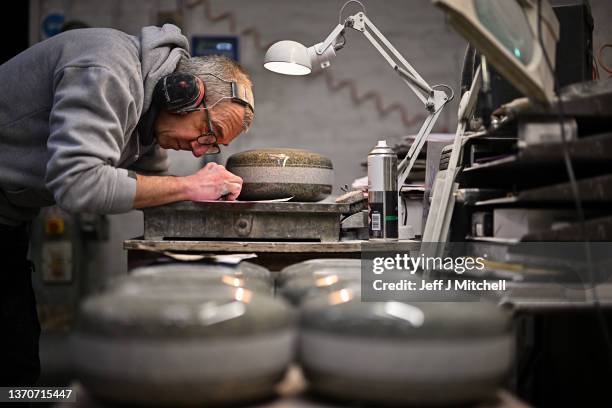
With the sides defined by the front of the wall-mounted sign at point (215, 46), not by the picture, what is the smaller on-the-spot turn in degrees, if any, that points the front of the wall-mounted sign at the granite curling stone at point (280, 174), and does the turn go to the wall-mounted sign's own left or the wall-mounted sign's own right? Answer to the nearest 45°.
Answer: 0° — it already faces it

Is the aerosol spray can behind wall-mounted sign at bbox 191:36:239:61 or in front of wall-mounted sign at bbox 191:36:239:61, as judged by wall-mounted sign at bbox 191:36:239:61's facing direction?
in front

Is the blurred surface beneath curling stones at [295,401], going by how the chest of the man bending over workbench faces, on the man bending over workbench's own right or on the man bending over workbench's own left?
on the man bending over workbench's own right

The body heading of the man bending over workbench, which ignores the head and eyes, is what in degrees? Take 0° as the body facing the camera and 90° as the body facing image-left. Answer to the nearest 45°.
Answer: approximately 270°

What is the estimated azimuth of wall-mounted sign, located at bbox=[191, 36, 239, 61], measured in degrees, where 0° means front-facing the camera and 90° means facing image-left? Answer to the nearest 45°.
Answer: approximately 0°

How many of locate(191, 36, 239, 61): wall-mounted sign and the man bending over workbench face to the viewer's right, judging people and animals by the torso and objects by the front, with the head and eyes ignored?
1

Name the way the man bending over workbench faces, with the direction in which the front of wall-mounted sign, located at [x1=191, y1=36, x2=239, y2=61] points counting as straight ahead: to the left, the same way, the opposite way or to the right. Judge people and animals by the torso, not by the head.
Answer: to the left

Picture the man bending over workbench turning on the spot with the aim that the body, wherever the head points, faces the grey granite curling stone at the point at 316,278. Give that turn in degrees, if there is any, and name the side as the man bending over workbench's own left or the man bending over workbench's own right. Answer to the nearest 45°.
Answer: approximately 45° to the man bending over workbench's own right

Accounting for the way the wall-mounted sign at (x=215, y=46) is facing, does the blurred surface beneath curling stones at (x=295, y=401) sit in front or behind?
in front

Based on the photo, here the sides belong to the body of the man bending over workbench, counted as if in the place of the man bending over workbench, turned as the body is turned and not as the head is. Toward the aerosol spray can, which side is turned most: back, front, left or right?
front

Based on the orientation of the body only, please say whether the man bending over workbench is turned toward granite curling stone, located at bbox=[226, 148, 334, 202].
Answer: yes

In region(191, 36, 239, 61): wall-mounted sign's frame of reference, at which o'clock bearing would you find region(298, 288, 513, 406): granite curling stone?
The granite curling stone is roughly at 12 o'clock from the wall-mounted sign.

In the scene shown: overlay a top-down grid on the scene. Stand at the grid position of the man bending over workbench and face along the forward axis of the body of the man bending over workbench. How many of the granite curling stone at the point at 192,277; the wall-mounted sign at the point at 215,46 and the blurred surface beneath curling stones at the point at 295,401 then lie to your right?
2
